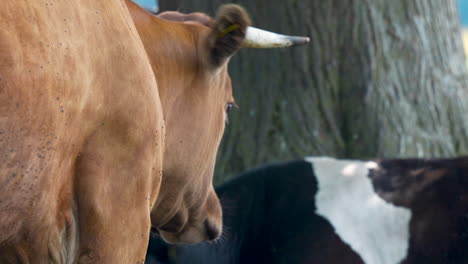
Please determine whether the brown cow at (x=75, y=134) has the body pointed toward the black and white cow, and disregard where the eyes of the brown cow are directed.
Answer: yes

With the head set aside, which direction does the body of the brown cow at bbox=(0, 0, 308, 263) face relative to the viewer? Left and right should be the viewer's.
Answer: facing away from the viewer and to the right of the viewer

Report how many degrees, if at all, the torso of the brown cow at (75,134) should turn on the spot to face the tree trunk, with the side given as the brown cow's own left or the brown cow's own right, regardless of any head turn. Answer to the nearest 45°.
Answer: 0° — it already faces it
